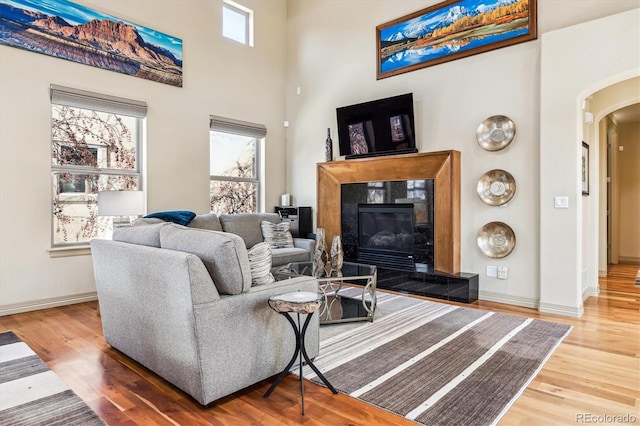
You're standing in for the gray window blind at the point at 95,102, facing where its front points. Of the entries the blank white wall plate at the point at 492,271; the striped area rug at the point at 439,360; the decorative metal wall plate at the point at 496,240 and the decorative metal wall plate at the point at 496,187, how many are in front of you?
4

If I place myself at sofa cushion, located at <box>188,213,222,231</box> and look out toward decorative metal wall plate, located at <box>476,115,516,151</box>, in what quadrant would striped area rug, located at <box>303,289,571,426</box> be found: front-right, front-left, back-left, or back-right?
front-right

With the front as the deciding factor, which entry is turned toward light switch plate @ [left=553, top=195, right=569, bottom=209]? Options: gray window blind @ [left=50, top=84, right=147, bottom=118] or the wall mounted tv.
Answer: the gray window blind

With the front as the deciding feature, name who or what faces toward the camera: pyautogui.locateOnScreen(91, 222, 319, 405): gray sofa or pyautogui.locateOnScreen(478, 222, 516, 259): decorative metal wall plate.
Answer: the decorative metal wall plate

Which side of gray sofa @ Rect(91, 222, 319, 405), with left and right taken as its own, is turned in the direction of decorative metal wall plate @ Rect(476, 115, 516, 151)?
front

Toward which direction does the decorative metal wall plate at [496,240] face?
toward the camera

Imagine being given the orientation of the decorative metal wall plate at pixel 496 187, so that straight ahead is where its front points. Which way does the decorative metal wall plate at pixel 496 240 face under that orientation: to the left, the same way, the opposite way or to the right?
the same way

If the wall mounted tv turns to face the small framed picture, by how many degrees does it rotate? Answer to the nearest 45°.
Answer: approximately 135° to its left

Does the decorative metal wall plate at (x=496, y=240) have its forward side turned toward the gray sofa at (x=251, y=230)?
no

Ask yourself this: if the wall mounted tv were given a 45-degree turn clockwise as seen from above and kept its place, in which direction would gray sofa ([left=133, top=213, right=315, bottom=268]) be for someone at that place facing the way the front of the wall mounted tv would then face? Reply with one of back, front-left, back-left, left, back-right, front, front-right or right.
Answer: front

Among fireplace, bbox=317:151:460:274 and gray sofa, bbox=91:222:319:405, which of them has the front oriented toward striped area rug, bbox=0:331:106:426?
the fireplace

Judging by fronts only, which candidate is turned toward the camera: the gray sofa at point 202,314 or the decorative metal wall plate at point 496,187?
the decorative metal wall plate

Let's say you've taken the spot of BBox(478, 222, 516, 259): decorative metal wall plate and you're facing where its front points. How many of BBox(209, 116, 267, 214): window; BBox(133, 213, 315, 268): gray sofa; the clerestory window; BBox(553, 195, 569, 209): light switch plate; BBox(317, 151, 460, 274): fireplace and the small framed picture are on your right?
4

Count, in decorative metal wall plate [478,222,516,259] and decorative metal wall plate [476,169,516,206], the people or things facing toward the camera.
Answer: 2

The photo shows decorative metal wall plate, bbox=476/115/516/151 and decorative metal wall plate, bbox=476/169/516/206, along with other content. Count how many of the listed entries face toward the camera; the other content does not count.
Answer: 2

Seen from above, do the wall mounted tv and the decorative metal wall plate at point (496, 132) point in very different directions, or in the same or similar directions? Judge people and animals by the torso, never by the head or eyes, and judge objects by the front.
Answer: same or similar directions

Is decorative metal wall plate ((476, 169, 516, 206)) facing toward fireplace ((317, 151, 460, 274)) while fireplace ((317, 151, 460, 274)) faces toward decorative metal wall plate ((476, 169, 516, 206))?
no

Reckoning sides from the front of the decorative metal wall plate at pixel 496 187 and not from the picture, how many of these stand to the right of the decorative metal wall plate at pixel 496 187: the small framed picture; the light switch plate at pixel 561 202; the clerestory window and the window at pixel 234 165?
2

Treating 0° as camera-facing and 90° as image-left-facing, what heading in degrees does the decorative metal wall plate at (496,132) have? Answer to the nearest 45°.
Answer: approximately 0°

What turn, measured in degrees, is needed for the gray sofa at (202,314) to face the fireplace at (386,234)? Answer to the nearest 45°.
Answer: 0° — it already faces it

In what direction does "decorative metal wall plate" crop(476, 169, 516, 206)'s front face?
toward the camera
